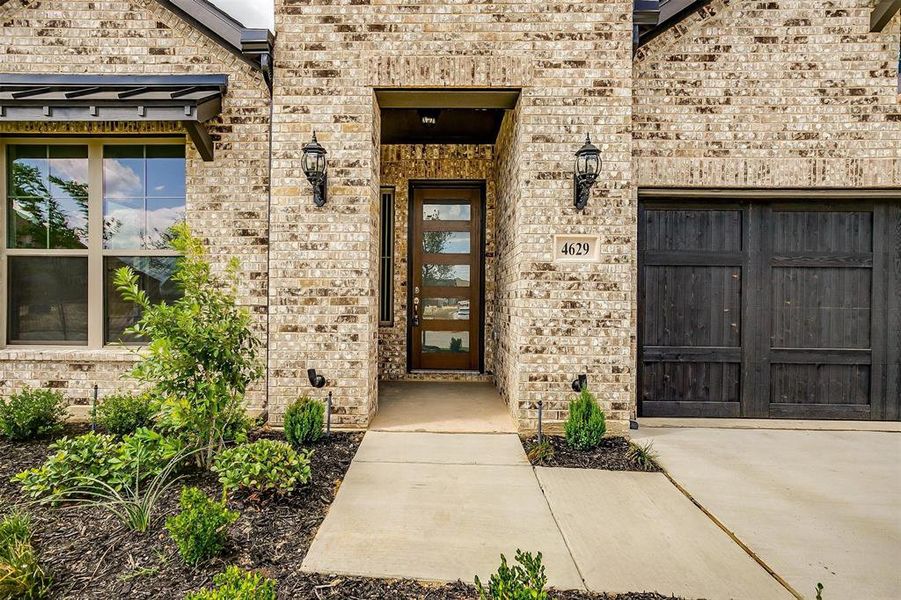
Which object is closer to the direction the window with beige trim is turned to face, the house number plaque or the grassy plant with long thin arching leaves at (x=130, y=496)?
the grassy plant with long thin arching leaves

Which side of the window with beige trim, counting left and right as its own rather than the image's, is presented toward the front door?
left

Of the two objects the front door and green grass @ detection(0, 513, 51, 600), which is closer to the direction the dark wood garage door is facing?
the green grass

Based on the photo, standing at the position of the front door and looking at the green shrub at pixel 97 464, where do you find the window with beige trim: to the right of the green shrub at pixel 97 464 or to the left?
right

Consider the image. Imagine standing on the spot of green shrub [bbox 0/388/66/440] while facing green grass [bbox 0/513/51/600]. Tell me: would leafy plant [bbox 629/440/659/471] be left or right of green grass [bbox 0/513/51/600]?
left

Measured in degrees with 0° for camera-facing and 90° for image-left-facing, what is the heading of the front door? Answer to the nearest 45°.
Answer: approximately 0°
